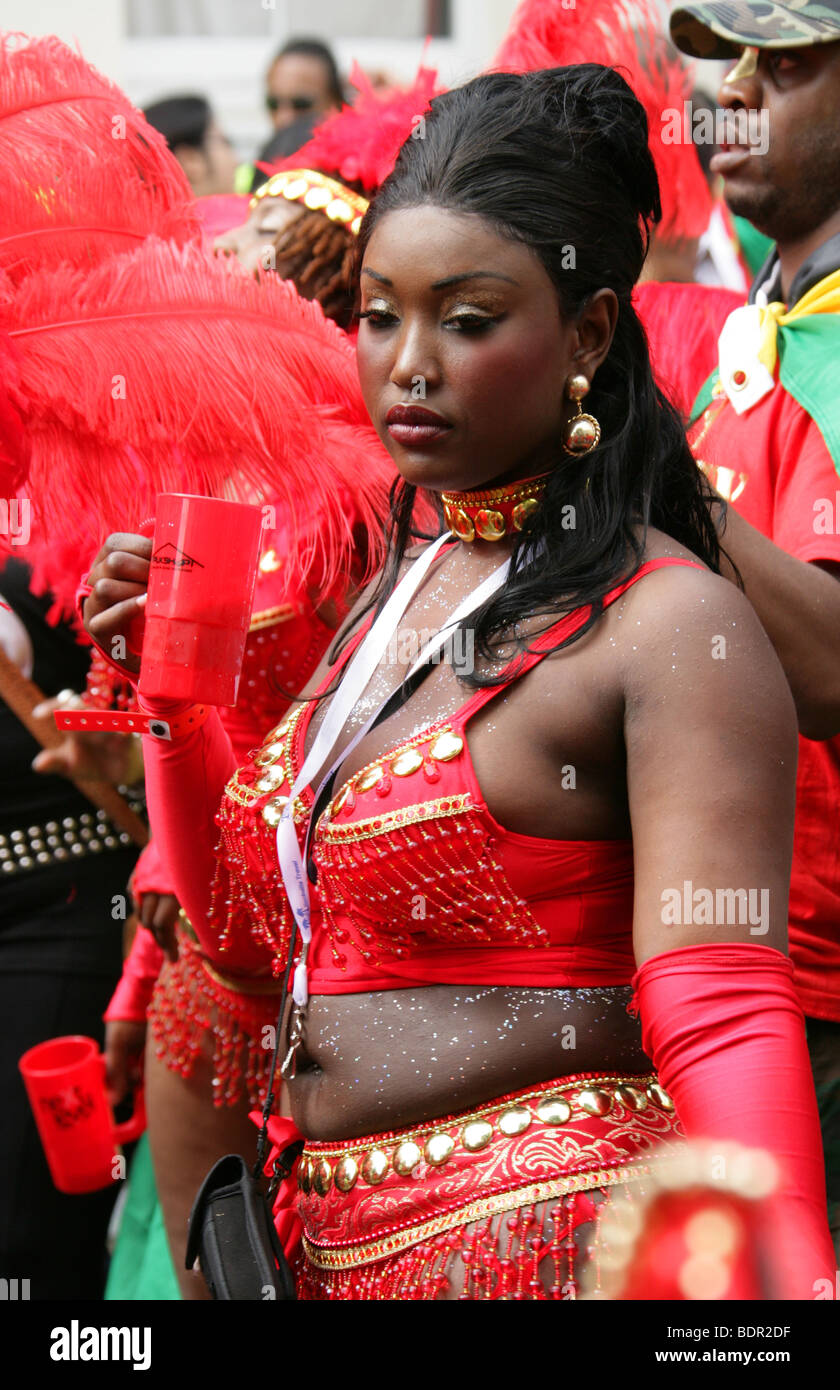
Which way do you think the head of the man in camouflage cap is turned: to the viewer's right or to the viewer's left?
to the viewer's left

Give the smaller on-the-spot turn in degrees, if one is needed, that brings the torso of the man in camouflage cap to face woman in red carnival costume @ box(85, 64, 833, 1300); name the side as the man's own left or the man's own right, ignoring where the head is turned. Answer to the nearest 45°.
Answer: approximately 45° to the man's own left

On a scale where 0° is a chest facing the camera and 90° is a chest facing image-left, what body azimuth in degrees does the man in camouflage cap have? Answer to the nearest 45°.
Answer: approximately 45°

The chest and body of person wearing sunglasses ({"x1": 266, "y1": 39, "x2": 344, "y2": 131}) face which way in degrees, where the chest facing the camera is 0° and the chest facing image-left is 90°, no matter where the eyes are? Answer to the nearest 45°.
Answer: approximately 45°
